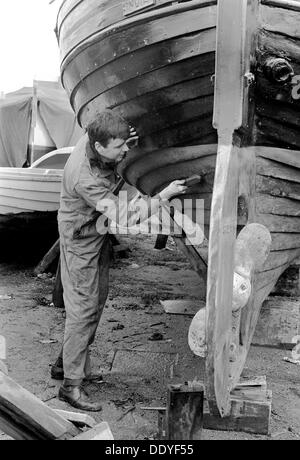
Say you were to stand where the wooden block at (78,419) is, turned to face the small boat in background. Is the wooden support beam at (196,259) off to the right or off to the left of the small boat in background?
right

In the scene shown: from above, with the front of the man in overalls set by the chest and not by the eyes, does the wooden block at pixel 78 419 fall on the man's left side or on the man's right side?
on the man's right side

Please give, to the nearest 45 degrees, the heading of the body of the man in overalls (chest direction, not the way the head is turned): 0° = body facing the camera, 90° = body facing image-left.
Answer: approximately 270°

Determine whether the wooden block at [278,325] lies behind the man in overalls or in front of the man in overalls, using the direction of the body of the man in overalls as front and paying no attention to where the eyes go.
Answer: in front

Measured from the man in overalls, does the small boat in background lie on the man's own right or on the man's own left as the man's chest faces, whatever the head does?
on the man's own left

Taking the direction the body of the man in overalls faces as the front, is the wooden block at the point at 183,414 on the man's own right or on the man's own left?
on the man's own right

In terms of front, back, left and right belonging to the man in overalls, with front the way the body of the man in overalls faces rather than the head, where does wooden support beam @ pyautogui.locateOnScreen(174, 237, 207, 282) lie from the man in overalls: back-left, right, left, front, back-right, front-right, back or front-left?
front-left

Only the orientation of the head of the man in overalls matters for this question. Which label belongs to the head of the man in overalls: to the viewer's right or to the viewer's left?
to the viewer's right

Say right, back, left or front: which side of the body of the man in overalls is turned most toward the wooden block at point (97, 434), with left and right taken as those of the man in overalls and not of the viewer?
right

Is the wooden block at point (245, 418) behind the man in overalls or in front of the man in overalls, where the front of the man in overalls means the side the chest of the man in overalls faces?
in front

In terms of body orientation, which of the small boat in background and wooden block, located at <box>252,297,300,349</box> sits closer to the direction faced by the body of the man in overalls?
the wooden block
